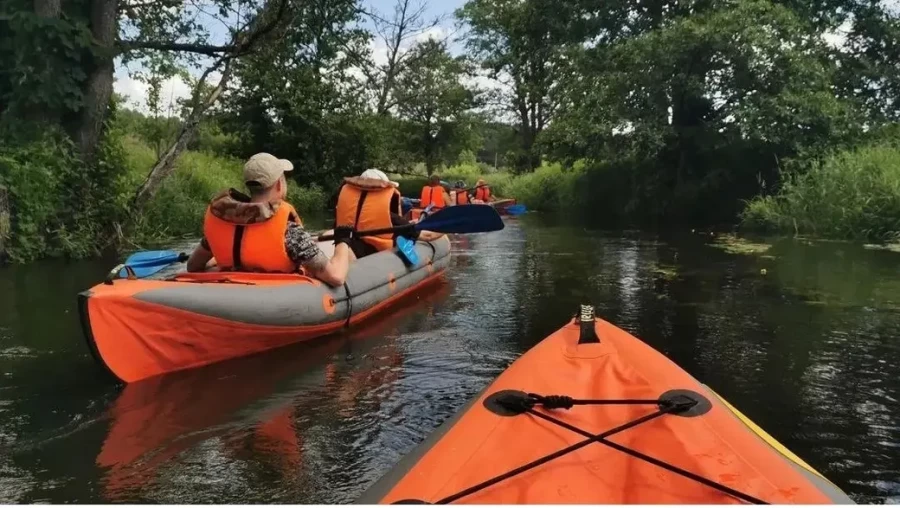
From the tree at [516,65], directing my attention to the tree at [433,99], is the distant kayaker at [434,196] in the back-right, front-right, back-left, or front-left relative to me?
back-left

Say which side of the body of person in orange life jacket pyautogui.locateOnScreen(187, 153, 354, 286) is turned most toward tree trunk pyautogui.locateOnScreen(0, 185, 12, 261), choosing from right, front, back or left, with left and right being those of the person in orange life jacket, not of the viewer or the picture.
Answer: left

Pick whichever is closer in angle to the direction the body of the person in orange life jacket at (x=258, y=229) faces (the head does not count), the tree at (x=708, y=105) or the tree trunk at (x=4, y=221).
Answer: the tree

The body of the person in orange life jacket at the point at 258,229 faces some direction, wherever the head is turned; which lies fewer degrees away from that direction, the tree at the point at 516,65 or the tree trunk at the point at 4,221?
the tree

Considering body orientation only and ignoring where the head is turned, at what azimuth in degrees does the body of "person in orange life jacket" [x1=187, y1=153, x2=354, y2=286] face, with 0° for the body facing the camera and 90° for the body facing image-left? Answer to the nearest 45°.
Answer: approximately 225°

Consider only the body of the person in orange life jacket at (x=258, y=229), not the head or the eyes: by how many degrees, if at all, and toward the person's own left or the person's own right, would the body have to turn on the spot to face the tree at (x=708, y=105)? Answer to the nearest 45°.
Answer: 0° — they already face it

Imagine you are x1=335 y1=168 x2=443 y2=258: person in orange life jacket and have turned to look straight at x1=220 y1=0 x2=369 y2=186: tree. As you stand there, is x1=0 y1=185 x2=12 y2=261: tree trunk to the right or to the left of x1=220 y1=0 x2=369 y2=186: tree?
left

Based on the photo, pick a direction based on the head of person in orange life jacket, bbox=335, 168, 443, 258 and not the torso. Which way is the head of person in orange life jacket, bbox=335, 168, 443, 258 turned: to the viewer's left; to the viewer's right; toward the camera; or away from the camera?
away from the camera

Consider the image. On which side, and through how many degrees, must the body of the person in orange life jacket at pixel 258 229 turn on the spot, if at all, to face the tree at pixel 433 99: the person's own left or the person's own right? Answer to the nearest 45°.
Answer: approximately 45° to the person's own left

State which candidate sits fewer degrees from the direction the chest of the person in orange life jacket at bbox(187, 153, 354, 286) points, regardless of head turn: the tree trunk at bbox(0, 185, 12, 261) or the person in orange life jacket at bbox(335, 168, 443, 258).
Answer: the person in orange life jacket
